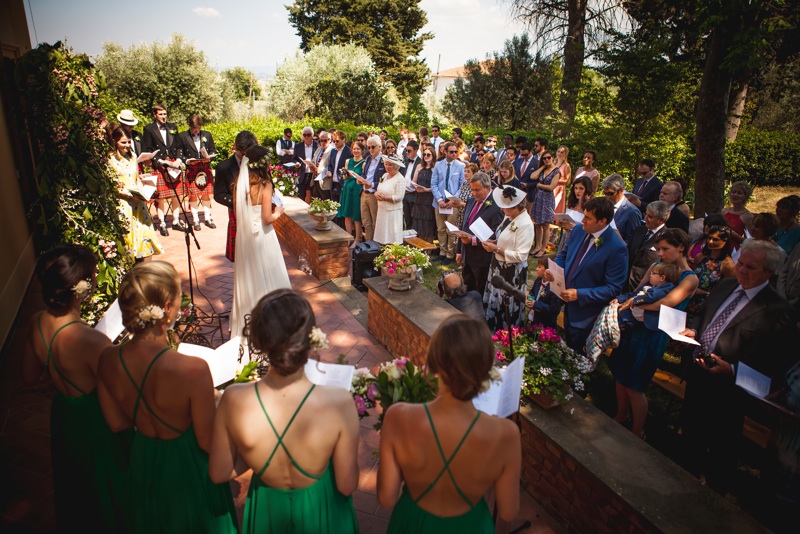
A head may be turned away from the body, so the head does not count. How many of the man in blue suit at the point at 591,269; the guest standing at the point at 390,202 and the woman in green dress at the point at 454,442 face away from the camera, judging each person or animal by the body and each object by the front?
1

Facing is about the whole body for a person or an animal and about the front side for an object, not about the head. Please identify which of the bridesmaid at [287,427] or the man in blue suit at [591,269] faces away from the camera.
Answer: the bridesmaid

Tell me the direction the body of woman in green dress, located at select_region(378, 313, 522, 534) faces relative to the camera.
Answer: away from the camera

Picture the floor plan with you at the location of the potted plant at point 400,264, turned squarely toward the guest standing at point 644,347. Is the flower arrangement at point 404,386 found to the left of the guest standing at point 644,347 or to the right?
right

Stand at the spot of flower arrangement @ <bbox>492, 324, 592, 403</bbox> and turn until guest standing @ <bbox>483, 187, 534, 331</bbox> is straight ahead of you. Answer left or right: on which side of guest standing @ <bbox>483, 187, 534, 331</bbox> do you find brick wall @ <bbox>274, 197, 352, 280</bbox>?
left

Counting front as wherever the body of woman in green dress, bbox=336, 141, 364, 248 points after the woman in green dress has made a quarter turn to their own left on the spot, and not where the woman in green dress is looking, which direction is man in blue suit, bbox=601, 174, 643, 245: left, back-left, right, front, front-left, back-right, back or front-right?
front

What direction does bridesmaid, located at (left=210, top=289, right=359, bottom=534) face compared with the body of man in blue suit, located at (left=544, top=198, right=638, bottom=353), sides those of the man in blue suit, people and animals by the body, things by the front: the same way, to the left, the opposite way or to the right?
to the right

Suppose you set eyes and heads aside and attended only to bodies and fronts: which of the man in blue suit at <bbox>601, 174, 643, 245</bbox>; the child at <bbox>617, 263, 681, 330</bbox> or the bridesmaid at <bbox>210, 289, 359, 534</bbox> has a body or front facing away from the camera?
the bridesmaid

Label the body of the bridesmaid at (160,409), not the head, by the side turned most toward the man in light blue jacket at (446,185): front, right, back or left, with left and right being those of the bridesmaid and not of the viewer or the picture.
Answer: front

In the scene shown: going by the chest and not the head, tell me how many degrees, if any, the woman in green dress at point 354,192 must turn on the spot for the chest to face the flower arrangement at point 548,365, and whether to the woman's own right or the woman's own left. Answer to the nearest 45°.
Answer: approximately 45° to the woman's own left

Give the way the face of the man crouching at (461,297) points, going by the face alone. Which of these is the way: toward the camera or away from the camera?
away from the camera

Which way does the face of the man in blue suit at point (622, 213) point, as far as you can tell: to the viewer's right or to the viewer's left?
to the viewer's left

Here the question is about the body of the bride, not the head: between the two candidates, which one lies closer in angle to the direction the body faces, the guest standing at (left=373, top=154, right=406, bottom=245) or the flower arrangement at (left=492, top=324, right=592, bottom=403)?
the guest standing

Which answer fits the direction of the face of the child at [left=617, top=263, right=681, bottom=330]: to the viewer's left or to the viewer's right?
to the viewer's left

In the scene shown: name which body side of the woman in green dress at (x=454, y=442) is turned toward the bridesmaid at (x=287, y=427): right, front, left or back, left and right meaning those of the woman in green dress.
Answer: left

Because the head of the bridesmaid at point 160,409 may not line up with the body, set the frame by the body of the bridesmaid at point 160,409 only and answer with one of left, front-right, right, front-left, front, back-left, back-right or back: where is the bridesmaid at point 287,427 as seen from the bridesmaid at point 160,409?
right

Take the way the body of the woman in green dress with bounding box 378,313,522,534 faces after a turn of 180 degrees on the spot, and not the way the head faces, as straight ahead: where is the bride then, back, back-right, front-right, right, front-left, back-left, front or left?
back-right

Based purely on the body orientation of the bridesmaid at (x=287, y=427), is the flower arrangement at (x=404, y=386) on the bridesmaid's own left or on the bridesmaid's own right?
on the bridesmaid's own right
